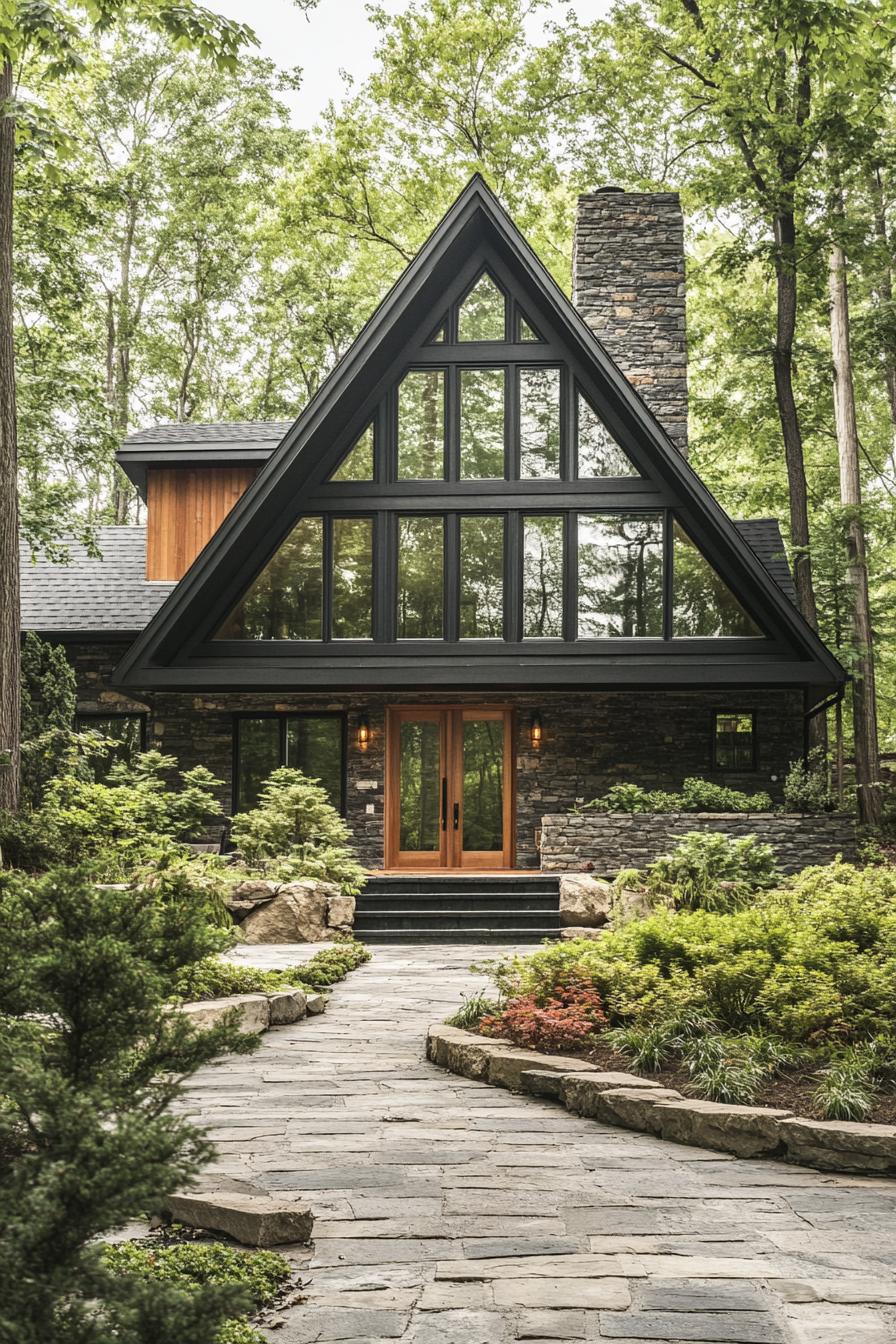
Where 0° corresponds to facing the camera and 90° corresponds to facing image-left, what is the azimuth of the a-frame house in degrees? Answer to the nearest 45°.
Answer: approximately 0°

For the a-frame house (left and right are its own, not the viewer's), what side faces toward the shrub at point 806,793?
left

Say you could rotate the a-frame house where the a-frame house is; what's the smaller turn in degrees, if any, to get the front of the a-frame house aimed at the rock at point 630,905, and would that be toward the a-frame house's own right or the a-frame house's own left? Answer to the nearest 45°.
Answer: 0° — it already faces it

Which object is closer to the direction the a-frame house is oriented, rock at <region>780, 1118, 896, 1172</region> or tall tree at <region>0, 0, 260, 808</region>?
the rock

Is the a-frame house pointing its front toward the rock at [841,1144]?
yes

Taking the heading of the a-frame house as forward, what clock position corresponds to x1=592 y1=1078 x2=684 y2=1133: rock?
The rock is roughly at 12 o'clock from the a-frame house.

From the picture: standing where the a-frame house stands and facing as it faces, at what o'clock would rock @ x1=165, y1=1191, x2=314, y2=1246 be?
The rock is roughly at 12 o'clock from the a-frame house.

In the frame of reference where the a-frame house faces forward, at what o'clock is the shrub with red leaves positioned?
The shrub with red leaves is roughly at 12 o'clock from the a-frame house.
